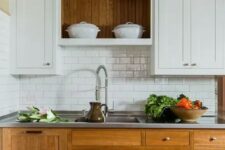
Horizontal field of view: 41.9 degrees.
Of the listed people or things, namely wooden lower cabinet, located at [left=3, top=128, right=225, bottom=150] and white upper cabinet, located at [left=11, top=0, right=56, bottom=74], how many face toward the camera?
2

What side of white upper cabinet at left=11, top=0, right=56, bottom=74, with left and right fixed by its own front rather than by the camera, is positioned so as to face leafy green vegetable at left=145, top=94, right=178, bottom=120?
left

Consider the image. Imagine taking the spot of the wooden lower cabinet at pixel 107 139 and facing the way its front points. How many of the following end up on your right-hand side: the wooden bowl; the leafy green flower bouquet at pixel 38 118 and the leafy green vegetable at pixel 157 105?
1

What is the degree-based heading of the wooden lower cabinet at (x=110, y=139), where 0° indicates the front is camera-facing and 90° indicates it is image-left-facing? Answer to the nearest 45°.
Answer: approximately 0°

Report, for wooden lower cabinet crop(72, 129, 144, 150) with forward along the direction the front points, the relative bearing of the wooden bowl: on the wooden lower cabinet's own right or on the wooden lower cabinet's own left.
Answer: on the wooden lower cabinet's own left

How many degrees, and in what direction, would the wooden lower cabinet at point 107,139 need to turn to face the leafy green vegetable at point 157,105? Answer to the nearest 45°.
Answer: approximately 135° to its left

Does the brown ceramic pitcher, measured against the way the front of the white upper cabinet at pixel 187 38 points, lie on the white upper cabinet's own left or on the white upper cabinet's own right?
on the white upper cabinet's own right

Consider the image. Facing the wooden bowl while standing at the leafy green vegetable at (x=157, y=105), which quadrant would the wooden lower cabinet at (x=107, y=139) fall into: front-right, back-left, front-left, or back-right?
back-right

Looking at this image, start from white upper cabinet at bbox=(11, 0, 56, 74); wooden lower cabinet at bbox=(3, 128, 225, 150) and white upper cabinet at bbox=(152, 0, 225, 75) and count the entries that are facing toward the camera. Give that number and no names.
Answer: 3

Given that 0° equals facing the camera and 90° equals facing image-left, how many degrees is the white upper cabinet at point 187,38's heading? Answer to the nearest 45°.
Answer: approximately 0°
